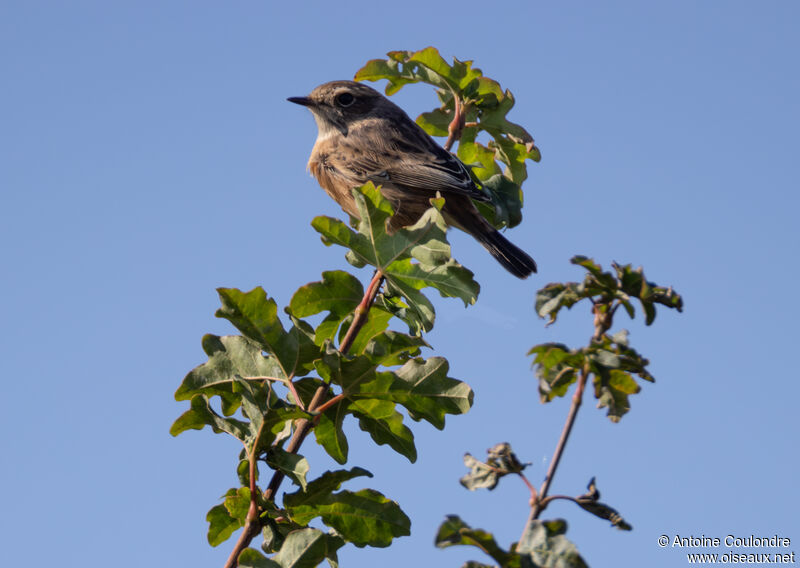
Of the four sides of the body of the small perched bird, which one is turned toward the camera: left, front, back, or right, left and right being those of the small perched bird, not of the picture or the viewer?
left

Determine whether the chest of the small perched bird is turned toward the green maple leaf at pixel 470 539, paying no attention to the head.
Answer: no
